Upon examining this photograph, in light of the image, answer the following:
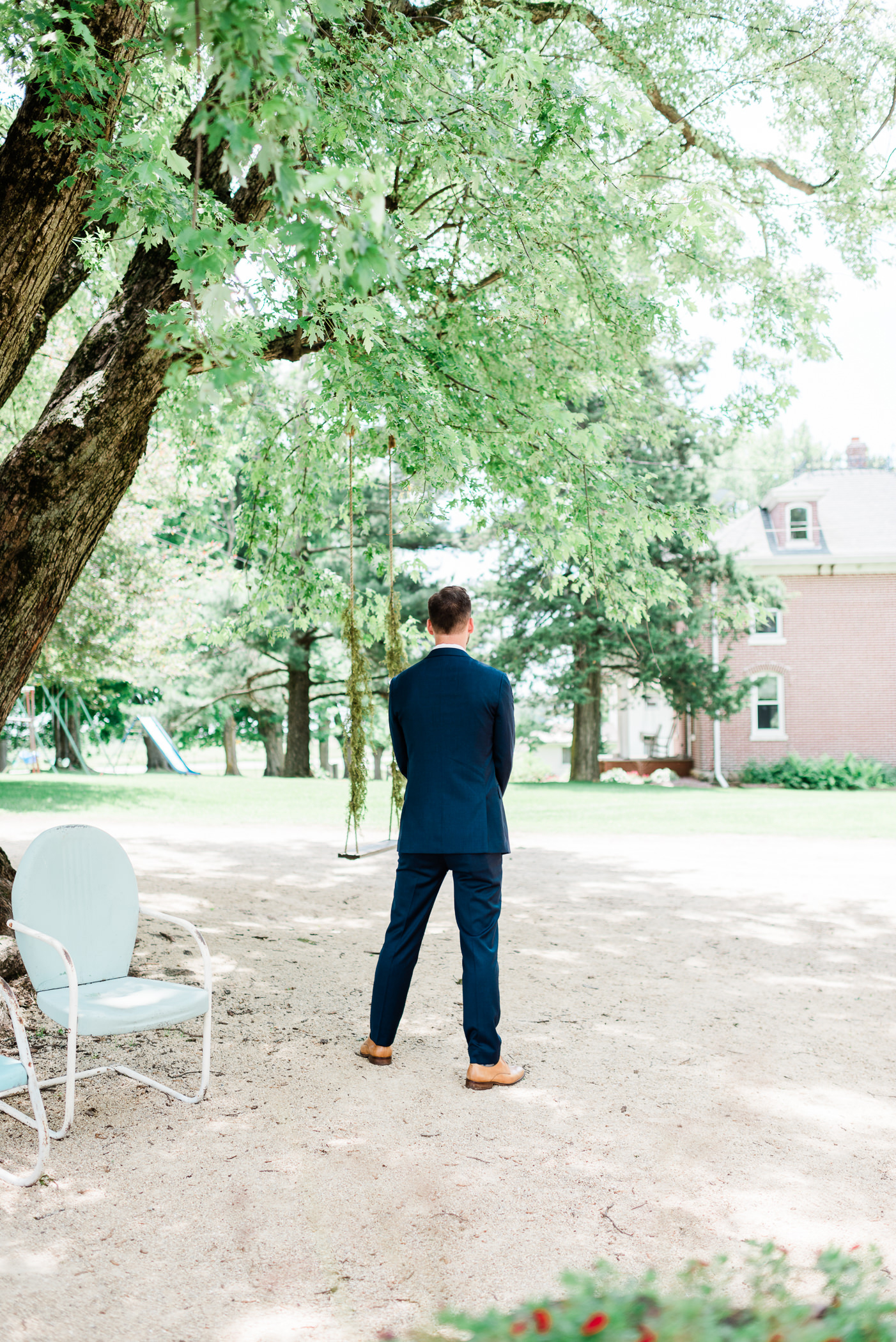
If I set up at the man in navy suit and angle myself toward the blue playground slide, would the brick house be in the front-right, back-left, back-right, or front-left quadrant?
front-right

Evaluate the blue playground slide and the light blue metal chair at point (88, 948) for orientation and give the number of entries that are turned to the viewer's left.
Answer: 0

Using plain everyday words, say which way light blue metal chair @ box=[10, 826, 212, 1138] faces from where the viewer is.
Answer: facing the viewer and to the right of the viewer

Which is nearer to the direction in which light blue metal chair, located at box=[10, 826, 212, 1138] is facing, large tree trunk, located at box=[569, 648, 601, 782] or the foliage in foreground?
the foliage in foreground

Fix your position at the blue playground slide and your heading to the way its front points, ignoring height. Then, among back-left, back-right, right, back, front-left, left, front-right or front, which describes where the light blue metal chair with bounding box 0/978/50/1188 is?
right

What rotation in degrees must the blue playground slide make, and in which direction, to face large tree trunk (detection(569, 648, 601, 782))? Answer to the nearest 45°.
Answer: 0° — it already faces it

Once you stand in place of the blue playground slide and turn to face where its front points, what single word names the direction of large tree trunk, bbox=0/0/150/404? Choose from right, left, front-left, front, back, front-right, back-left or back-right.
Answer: right

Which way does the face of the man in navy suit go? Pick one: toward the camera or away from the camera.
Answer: away from the camera

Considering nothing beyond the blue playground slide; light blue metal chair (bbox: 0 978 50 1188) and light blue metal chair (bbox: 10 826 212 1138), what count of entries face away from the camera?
0

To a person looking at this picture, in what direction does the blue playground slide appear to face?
facing to the right of the viewer

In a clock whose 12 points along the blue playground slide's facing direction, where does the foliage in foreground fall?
The foliage in foreground is roughly at 3 o'clock from the blue playground slide.
